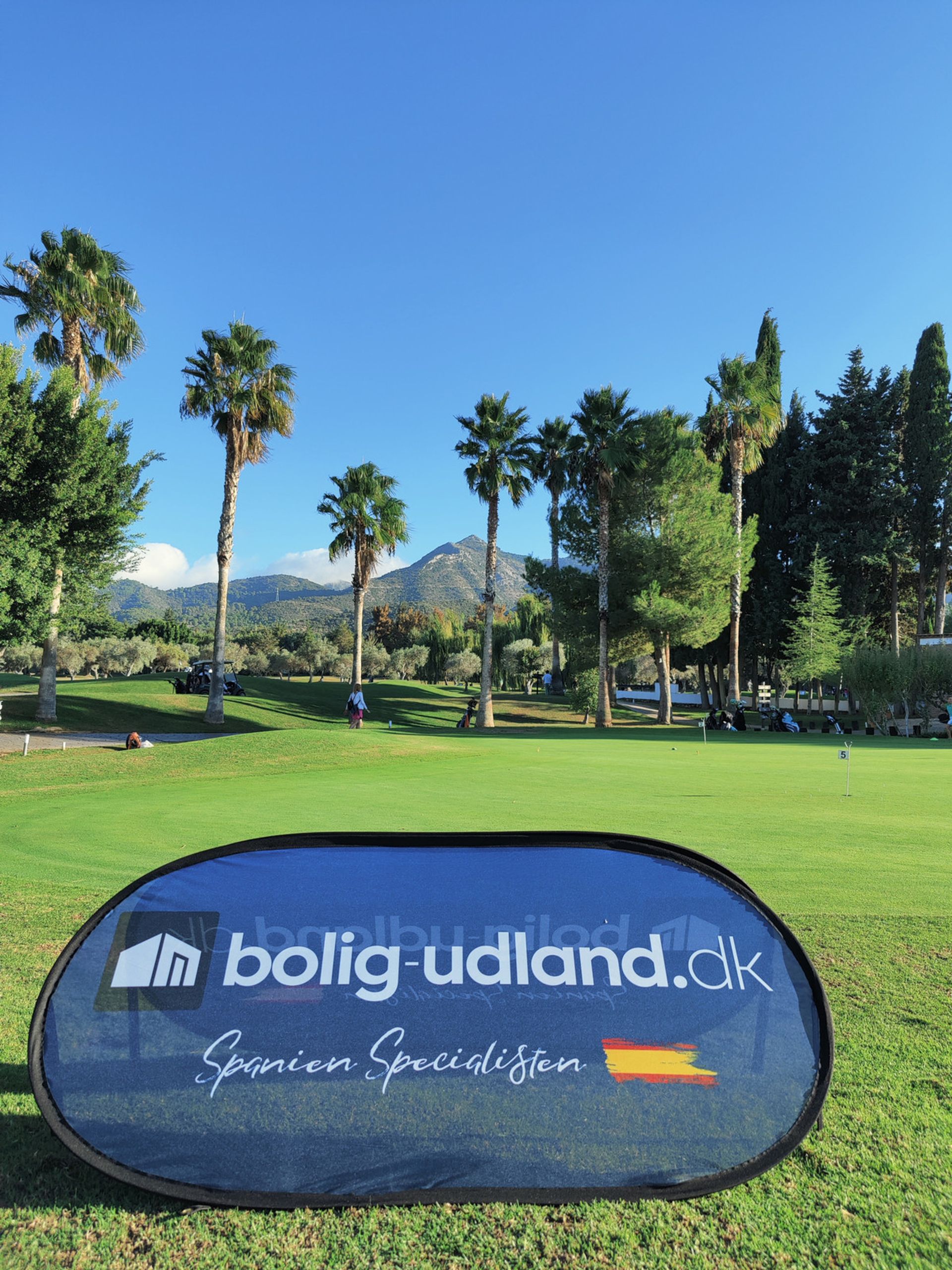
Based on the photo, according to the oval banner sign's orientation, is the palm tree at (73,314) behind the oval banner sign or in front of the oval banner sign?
behind

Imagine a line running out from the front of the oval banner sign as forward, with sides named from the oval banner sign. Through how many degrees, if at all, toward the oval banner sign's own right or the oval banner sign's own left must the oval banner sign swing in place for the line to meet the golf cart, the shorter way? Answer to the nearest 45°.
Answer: approximately 180°

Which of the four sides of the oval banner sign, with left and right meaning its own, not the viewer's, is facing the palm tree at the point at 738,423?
back

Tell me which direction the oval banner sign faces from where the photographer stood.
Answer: facing the viewer

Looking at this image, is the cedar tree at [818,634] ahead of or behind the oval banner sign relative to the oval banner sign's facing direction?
behind

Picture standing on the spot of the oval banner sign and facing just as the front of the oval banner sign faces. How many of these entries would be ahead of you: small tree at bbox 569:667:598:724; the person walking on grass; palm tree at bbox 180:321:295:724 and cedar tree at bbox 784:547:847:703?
0

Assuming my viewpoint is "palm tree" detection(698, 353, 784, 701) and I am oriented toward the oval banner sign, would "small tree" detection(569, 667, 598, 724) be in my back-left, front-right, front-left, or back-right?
front-right

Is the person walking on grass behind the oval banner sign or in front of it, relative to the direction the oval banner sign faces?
behind

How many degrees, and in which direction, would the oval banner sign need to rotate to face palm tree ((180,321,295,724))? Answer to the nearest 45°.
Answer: approximately 180°

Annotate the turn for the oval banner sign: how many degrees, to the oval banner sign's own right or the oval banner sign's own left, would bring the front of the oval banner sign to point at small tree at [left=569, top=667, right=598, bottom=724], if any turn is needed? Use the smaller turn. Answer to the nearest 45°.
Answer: approximately 180°
